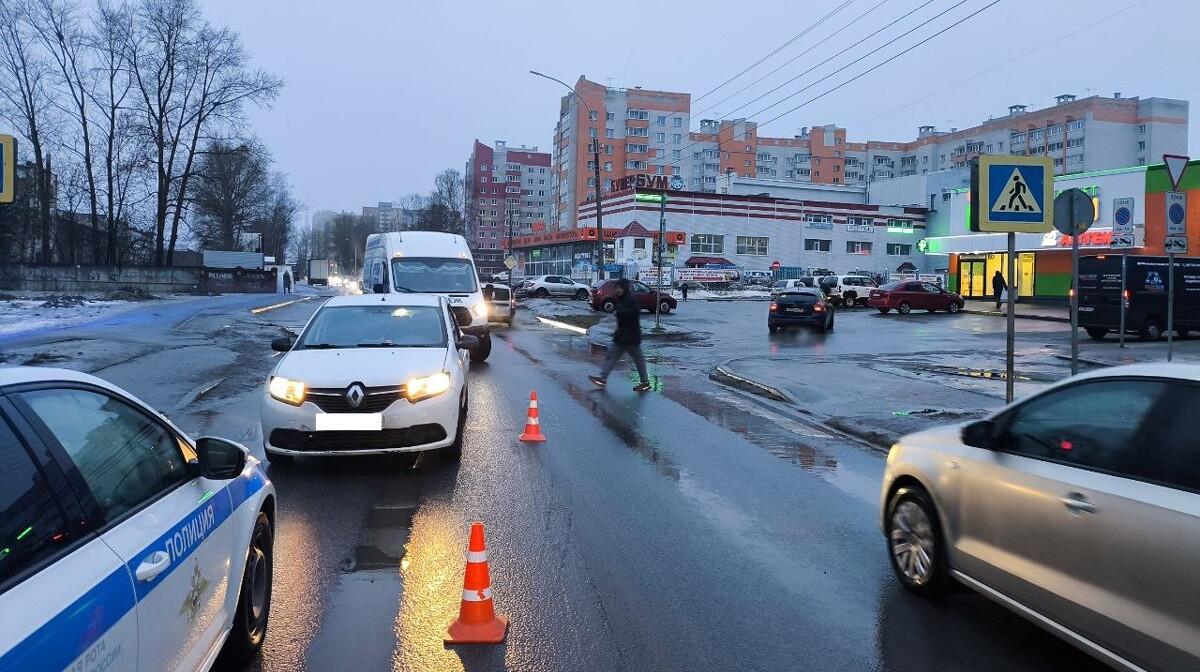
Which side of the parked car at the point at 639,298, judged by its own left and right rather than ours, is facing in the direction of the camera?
right

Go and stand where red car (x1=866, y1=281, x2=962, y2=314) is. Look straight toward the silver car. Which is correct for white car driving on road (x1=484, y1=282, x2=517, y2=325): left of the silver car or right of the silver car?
right

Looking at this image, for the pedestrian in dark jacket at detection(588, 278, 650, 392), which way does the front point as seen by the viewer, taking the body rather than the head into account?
to the viewer's left

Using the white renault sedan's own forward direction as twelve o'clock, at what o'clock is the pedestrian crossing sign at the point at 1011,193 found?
The pedestrian crossing sign is roughly at 9 o'clock from the white renault sedan.

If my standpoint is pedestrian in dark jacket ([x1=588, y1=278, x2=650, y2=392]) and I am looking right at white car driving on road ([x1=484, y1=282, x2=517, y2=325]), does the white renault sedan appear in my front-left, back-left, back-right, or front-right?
back-left

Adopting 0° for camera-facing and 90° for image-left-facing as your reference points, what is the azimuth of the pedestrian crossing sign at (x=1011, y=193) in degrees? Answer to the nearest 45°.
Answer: approximately 0°

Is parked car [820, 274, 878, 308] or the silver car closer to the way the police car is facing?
the parked car

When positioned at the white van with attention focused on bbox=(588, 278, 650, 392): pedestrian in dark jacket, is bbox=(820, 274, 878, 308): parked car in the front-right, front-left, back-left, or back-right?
back-left

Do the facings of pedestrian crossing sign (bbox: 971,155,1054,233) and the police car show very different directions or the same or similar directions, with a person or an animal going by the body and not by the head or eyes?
very different directions

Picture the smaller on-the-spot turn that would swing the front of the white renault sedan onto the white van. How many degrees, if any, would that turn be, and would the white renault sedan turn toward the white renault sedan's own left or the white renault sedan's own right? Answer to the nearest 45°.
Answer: approximately 180°
